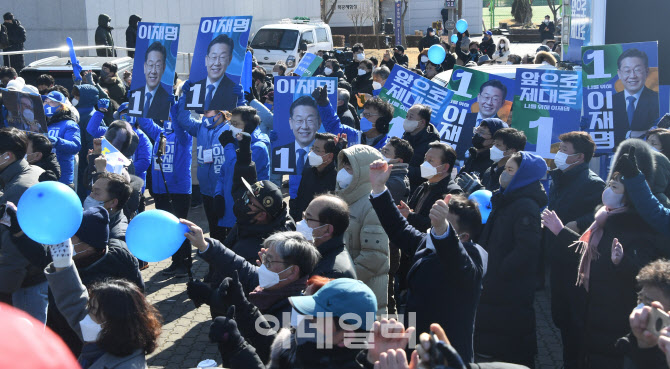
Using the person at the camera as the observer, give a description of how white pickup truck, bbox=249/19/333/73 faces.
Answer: facing the viewer and to the left of the viewer

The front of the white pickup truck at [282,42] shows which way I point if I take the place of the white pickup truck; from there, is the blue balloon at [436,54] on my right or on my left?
on my left

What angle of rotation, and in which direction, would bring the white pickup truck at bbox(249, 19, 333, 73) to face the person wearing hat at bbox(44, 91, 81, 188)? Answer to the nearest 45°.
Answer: approximately 45° to its left

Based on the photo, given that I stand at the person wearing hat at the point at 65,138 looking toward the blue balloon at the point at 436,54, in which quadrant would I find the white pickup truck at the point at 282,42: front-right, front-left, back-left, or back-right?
front-left
